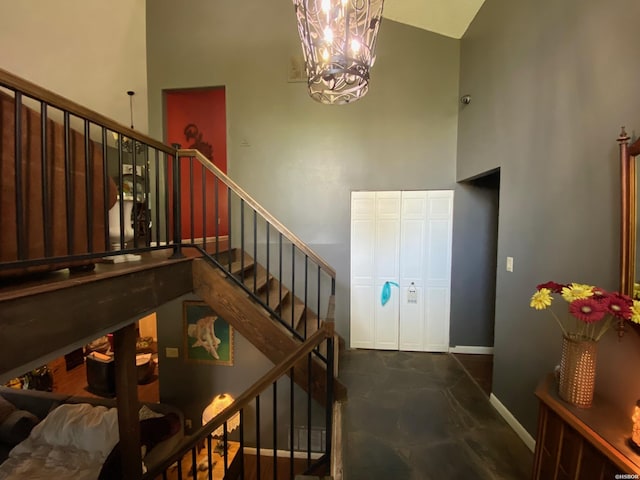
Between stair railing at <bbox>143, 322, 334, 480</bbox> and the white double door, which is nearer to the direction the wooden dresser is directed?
the stair railing

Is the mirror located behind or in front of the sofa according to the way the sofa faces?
in front

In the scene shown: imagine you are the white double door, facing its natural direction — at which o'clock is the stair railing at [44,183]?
The stair railing is roughly at 1 o'clock from the white double door.

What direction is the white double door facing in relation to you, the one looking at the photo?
facing the viewer

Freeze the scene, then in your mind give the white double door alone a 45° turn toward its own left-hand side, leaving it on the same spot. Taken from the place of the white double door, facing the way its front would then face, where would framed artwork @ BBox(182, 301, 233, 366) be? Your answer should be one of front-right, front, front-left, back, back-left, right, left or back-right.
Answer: back-right

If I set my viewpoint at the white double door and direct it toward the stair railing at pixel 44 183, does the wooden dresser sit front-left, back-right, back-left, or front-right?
front-left

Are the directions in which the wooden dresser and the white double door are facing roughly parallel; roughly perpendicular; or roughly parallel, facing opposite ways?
roughly perpendicular

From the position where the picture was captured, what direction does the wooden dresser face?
facing the viewer and to the left of the viewer

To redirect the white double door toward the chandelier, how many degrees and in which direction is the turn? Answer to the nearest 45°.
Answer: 0° — it already faces it
